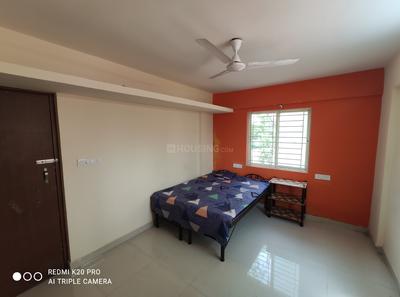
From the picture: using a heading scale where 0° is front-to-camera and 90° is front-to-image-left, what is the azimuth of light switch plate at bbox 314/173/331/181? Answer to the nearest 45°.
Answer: approximately 0°

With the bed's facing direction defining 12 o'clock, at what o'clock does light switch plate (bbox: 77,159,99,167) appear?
The light switch plate is roughly at 1 o'clock from the bed.

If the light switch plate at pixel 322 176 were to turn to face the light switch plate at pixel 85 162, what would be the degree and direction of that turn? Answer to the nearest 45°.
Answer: approximately 45° to its right

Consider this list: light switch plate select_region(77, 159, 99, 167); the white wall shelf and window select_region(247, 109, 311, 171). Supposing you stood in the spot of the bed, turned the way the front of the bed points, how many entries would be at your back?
1

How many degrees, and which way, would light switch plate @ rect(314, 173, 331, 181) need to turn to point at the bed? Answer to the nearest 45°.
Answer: approximately 45° to its right

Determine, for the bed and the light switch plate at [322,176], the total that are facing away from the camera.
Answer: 0

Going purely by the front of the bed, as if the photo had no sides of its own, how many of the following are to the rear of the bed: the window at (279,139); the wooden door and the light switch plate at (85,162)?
1

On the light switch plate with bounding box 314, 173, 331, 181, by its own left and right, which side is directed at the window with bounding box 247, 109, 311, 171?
right

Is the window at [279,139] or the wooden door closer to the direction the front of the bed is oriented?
the wooden door

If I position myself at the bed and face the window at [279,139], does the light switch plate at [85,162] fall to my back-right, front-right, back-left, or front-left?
back-left

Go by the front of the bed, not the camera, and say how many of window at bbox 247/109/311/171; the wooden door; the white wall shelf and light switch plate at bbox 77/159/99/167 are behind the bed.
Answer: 1

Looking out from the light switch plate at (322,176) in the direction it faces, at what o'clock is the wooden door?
The wooden door is roughly at 1 o'clock from the light switch plate.

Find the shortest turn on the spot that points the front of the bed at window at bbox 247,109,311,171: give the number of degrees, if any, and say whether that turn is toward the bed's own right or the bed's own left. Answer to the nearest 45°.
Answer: approximately 180°
